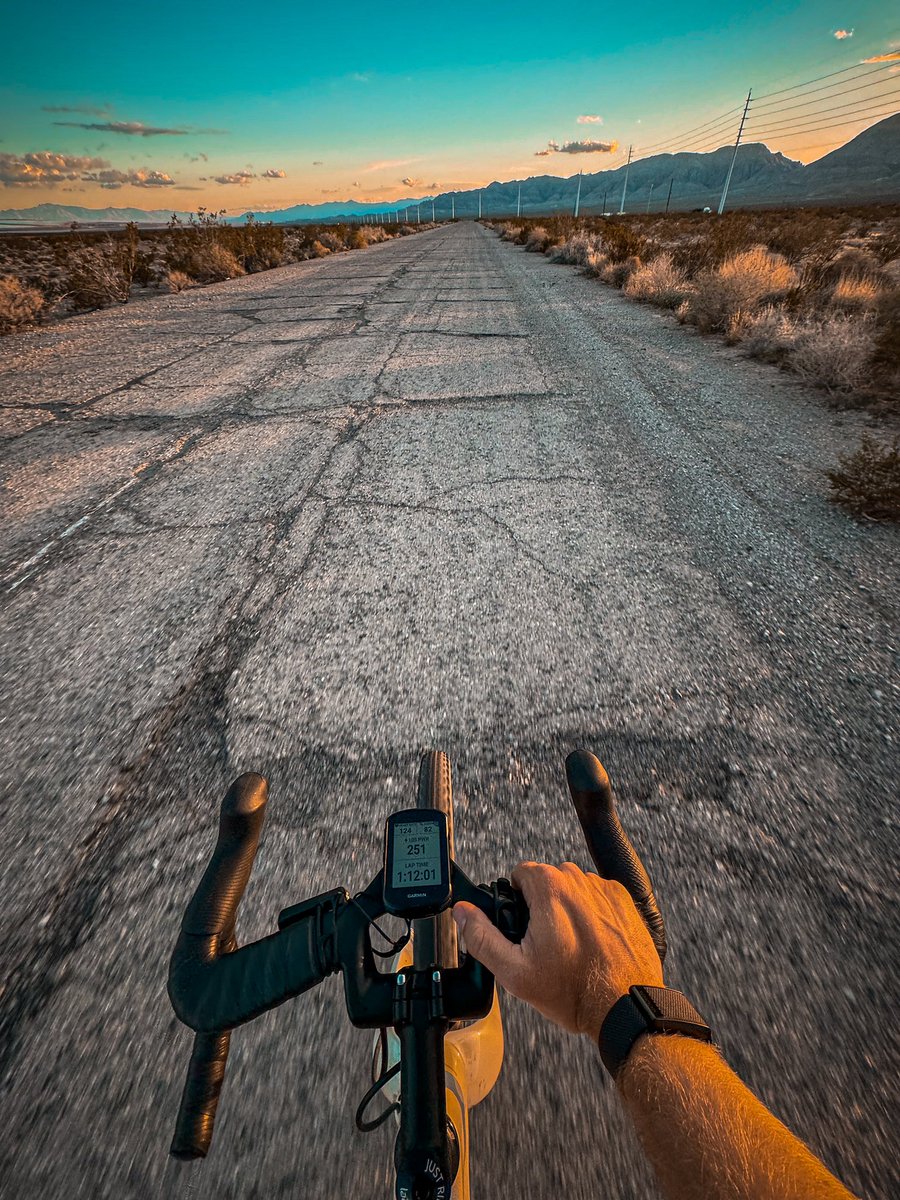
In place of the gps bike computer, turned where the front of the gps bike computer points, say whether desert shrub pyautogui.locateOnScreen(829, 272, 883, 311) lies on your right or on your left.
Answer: on your left

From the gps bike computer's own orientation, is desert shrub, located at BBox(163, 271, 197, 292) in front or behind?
behind

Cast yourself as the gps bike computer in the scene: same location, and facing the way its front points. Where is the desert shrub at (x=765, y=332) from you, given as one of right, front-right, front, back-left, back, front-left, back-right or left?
back-left

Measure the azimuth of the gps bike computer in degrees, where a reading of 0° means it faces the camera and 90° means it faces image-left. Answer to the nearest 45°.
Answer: approximately 0°

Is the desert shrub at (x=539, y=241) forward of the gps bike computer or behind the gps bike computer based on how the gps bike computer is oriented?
behind

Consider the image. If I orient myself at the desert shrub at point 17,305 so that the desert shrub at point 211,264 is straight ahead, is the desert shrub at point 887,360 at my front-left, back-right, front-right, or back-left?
back-right

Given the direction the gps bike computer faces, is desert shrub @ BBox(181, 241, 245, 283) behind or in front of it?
behind

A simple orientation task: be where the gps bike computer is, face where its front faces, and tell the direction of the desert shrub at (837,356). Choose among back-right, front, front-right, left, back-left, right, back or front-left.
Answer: back-left

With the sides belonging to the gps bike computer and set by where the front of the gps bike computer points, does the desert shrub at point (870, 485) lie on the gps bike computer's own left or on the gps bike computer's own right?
on the gps bike computer's own left

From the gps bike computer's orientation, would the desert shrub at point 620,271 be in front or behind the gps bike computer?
behind

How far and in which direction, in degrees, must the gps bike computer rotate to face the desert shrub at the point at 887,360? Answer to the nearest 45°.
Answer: approximately 135° to its left

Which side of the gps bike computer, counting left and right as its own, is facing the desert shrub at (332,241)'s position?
back

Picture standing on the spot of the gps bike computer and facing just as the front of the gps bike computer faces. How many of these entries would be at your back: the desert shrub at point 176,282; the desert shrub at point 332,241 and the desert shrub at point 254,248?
3
